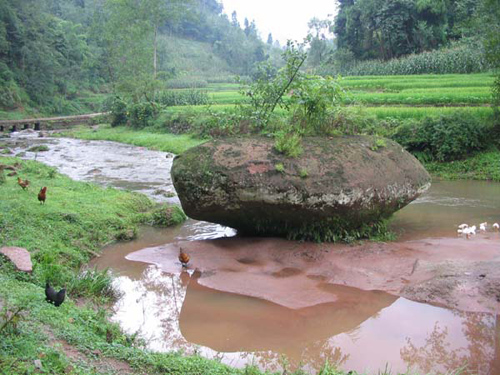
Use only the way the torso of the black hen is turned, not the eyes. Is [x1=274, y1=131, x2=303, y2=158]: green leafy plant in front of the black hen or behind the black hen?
behind

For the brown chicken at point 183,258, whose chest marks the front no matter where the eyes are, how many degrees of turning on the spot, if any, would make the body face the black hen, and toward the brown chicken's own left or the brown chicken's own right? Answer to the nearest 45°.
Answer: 0° — it already faces it

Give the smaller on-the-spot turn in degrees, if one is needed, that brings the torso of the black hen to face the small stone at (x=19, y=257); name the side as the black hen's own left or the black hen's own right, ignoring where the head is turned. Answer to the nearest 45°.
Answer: approximately 90° to the black hen's own right

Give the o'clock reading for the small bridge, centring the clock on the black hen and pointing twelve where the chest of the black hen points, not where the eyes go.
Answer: The small bridge is roughly at 3 o'clock from the black hen.

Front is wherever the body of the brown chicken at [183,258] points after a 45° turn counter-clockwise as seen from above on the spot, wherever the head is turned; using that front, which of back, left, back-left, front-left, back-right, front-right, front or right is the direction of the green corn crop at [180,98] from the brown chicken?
back

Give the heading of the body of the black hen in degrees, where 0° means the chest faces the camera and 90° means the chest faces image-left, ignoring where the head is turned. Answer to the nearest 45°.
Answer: approximately 90°

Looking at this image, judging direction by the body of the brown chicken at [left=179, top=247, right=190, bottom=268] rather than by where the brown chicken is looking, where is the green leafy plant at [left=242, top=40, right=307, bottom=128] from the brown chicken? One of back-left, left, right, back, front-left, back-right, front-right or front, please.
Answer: back

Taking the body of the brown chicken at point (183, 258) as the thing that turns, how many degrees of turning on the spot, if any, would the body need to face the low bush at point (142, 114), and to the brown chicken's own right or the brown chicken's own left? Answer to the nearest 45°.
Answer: approximately 135° to the brown chicken's own right

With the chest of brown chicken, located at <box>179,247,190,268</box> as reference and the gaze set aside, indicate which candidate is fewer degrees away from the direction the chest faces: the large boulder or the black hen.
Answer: the black hen
